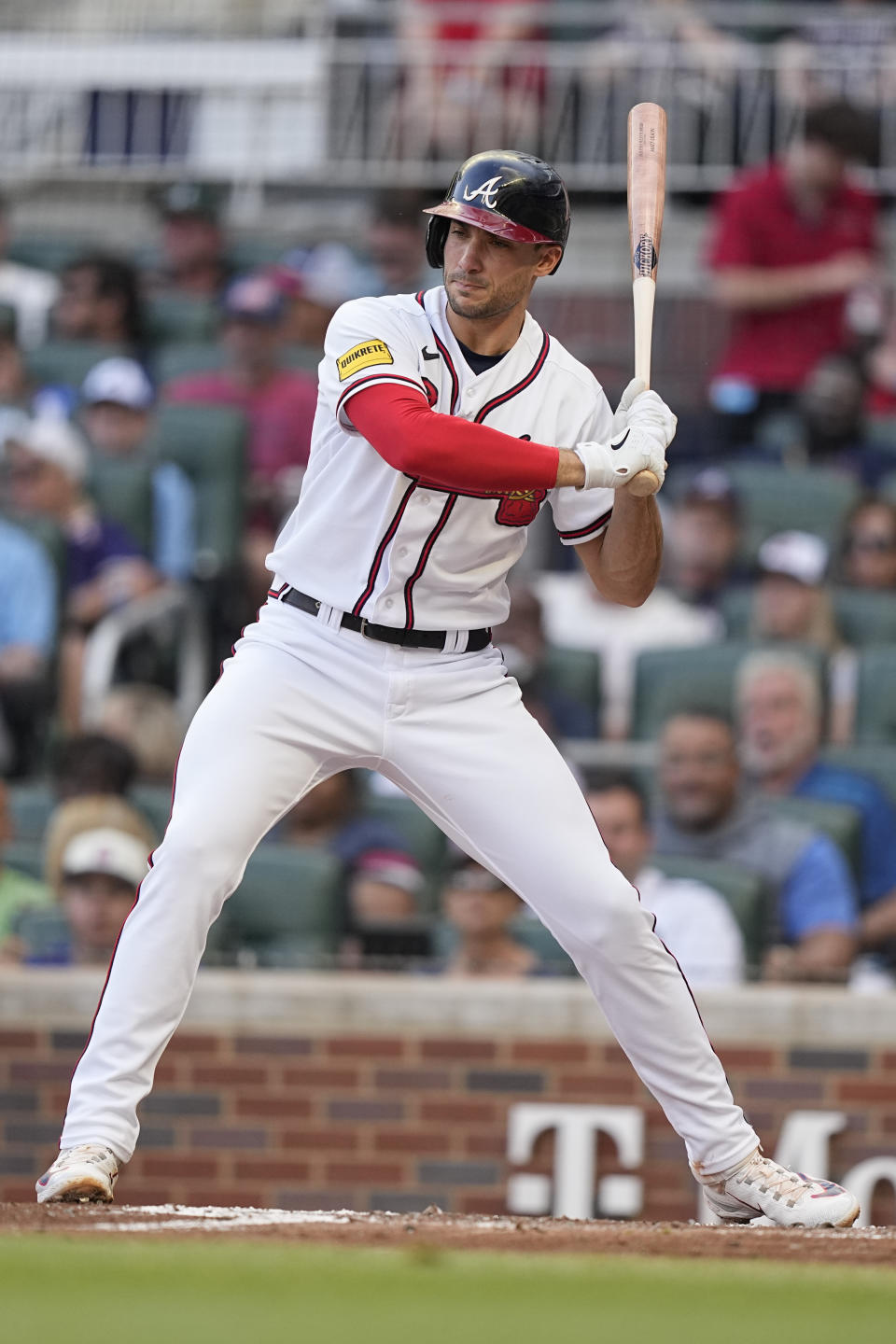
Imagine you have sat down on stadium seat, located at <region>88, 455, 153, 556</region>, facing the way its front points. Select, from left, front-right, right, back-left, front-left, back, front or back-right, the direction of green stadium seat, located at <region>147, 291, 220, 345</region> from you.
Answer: back

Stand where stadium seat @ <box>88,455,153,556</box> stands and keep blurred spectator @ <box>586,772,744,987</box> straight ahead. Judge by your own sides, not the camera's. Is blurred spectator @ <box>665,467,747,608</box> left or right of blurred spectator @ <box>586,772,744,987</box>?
left

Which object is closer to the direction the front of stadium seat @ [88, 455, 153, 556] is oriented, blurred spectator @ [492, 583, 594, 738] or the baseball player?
the baseball player

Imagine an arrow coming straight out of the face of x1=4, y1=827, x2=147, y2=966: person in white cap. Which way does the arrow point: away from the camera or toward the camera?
toward the camera

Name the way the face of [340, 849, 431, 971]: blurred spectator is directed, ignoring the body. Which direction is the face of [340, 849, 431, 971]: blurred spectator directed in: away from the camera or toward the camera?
toward the camera

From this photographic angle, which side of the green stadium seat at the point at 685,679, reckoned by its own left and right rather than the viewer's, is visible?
front

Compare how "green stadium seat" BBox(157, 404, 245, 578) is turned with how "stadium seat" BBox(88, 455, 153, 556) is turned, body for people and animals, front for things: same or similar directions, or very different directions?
same or similar directions

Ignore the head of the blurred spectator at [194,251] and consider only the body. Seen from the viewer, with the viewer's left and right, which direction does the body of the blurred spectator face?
facing the viewer

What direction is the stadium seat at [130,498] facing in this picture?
toward the camera

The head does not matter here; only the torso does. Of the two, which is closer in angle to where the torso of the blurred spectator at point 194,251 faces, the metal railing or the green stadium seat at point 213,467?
the green stadium seat

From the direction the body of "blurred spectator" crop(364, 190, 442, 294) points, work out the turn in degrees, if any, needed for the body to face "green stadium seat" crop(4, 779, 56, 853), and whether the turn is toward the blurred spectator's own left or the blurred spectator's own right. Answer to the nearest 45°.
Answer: approximately 45° to the blurred spectator's own right

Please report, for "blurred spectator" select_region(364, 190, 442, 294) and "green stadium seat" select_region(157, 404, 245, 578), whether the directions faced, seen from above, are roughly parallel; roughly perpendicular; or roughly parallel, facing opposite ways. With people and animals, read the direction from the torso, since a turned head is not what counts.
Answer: roughly parallel

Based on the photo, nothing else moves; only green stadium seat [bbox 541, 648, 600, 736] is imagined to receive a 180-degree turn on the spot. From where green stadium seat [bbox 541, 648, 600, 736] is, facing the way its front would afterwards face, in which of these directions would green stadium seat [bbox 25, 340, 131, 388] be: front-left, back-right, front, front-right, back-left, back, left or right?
front-left

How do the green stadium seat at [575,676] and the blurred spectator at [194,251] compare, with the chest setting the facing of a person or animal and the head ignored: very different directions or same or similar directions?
same or similar directions

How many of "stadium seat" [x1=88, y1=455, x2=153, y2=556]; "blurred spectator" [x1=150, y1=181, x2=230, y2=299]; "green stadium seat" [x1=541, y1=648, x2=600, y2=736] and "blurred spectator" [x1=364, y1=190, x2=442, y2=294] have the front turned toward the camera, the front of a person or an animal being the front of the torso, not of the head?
4

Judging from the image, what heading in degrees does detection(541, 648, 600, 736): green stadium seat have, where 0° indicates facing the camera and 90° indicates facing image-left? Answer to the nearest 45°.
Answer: approximately 0°
